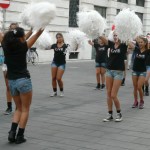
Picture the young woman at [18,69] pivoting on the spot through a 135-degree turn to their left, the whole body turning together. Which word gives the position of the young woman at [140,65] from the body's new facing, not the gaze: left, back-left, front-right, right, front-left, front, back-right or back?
back-right

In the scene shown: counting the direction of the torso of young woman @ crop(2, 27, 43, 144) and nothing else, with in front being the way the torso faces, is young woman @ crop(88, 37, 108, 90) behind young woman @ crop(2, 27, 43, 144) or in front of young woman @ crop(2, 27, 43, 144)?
in front

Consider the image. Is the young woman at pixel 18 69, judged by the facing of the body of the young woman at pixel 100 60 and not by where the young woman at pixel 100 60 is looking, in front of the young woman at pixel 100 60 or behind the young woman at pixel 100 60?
in front

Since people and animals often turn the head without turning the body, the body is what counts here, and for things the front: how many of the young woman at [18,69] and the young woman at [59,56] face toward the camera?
1

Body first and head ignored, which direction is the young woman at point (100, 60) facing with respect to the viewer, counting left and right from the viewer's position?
facing the viewer

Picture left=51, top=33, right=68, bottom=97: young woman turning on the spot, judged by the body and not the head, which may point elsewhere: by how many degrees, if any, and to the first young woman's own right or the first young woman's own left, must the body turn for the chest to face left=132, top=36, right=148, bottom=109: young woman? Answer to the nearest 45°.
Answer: approximately 45° to the first young woman's own left

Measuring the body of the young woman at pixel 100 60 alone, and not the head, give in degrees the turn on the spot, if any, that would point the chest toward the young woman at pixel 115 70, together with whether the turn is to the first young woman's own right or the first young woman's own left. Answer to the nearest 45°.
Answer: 0° — they already face them

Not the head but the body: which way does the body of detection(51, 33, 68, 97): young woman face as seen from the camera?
toward the camera

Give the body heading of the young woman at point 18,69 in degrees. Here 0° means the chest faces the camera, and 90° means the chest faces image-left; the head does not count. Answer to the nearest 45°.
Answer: approximately 225°

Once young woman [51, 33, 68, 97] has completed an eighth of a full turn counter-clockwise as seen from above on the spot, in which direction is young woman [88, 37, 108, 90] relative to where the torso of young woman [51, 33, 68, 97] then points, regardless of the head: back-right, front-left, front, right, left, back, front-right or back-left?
left
